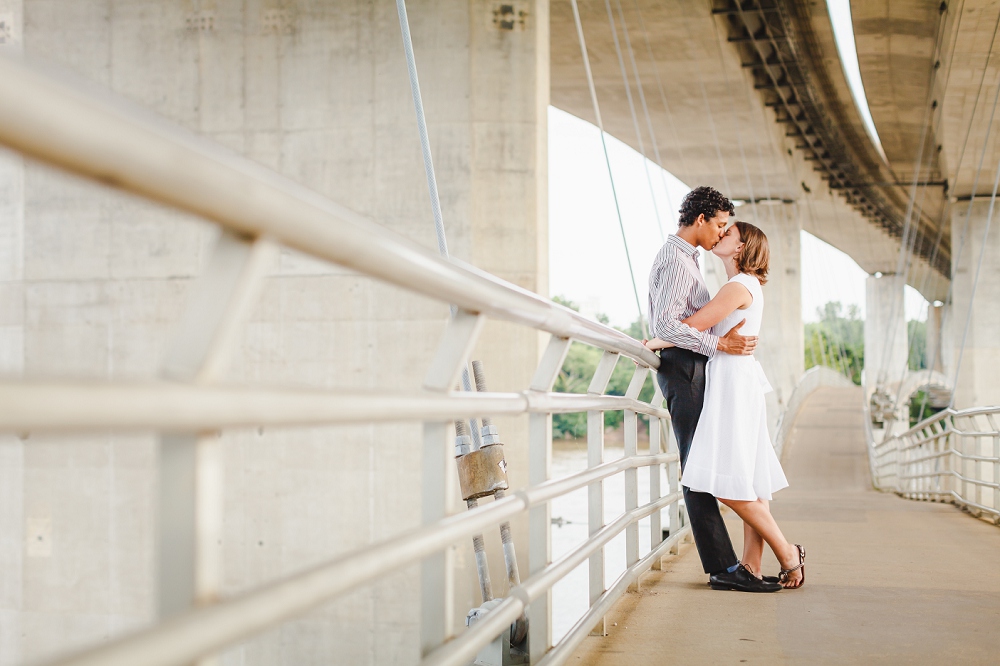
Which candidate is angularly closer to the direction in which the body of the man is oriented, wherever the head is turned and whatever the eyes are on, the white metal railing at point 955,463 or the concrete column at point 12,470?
the white metal railing

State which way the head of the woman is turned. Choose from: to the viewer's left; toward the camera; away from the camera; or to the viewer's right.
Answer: to the viewer's left

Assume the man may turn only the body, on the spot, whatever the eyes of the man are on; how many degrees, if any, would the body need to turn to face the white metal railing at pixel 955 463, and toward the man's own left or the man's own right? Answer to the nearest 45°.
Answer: approximately 90° to the man's own left

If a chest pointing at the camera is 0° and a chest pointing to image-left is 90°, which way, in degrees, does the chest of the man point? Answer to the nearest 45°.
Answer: approximately 270°

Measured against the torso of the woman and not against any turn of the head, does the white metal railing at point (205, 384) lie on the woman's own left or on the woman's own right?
on the woman's own left

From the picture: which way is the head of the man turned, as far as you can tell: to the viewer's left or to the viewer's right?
to the viewer's right

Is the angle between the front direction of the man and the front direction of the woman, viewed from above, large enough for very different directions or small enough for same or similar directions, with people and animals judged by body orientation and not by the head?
very different directions

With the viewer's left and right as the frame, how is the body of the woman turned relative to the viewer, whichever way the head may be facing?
facing to the left of the viewer
